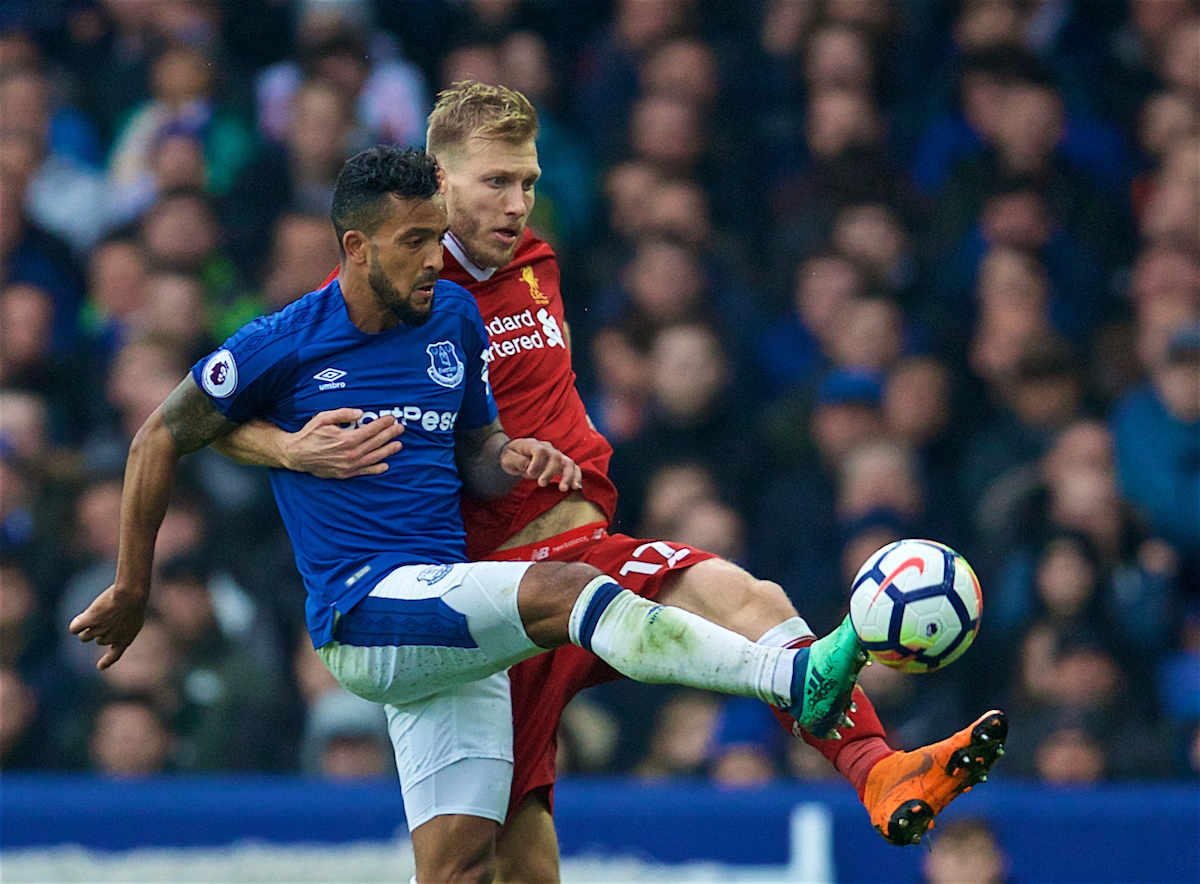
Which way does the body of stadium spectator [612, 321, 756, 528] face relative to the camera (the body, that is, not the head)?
toward the camera

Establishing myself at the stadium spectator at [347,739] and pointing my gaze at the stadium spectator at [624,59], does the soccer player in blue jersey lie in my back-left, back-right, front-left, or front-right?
back-right

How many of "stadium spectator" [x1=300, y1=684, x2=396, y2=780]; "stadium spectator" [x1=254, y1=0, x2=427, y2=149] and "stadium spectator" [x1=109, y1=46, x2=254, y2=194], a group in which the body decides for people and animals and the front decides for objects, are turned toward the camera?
3

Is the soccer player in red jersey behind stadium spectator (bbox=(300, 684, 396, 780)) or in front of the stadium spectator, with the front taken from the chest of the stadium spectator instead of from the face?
in front

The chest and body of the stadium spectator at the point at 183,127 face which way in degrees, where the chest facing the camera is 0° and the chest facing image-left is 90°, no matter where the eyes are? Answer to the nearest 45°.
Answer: approximately 0°

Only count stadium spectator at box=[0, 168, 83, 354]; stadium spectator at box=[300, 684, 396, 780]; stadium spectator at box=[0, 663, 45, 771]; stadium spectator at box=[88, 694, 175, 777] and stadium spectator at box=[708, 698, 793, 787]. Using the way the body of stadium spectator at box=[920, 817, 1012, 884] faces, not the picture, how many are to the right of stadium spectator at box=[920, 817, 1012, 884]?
5

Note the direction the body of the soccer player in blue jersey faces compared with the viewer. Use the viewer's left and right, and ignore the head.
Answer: facing the viewer and to the right of the viewer

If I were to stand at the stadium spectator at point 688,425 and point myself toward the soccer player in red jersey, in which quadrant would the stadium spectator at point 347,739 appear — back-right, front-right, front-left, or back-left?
front-right

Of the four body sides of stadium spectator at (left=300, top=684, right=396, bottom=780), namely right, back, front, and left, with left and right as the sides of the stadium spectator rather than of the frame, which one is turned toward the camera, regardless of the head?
front

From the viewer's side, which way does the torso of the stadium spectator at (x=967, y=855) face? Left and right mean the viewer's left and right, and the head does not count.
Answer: facing the viewer

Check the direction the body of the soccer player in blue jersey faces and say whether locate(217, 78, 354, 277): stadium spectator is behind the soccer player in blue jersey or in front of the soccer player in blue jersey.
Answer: behind

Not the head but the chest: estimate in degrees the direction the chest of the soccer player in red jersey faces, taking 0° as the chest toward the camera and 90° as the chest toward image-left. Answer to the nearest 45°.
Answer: approximately 315°

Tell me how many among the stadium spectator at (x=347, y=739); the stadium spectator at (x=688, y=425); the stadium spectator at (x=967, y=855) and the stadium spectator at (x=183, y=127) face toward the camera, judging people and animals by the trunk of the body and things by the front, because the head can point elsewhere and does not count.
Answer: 4
